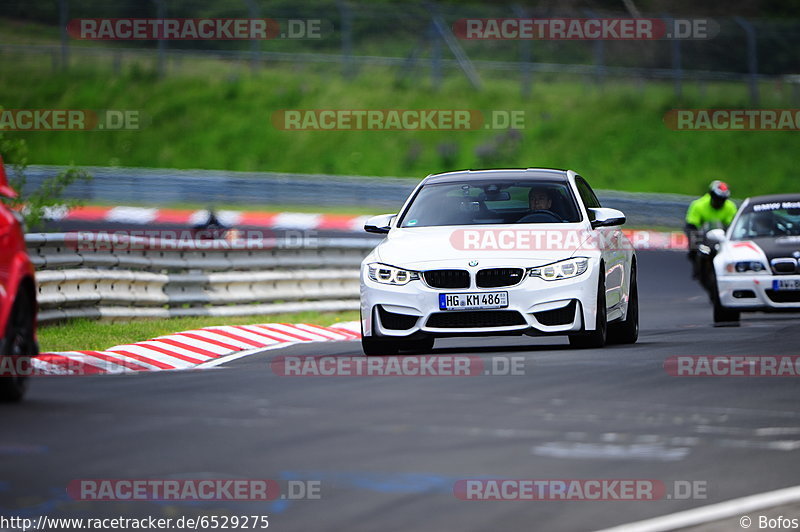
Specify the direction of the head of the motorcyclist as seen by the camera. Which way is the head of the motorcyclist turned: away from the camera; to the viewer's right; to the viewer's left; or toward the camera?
toward the camera

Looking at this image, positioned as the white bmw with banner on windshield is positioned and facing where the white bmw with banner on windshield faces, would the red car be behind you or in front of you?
in front

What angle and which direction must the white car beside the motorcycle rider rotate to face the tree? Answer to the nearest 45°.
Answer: approximately 90° to its right

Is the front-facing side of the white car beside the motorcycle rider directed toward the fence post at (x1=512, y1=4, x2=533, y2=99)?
no

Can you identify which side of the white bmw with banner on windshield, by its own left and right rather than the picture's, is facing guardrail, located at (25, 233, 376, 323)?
right

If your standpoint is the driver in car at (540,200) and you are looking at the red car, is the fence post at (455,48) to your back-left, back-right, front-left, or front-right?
back-right

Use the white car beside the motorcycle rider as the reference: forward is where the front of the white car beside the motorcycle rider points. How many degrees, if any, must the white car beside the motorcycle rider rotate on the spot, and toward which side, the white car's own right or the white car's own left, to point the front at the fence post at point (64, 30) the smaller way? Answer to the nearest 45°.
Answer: approximately 135° to the white car's own right

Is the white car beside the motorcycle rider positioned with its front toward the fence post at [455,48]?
no

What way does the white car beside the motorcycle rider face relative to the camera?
toward the camera

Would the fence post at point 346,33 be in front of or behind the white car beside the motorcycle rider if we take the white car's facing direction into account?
behind

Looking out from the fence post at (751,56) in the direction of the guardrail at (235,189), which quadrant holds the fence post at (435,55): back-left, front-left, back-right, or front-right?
front-right

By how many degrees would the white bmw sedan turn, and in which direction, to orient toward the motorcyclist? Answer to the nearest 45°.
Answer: approximately 180°

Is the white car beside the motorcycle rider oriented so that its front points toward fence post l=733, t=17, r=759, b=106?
no
